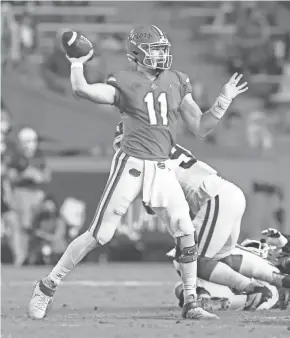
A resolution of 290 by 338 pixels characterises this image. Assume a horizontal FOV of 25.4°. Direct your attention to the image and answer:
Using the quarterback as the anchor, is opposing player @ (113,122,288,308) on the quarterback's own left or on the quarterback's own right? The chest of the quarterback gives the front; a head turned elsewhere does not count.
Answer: on the quarterback's own left

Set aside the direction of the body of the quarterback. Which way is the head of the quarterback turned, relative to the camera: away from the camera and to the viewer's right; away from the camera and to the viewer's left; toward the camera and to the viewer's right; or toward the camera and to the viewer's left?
toward the camera and to the viewer's right

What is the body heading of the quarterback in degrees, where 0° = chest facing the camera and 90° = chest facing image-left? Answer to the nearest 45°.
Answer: approximately 315°
